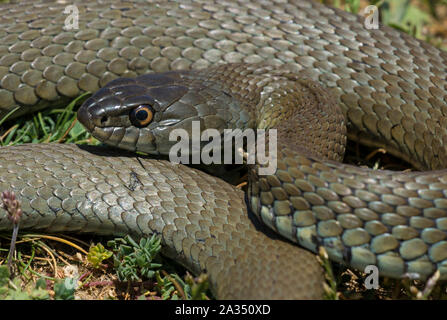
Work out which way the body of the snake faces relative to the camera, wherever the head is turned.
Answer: to the viewer's left
